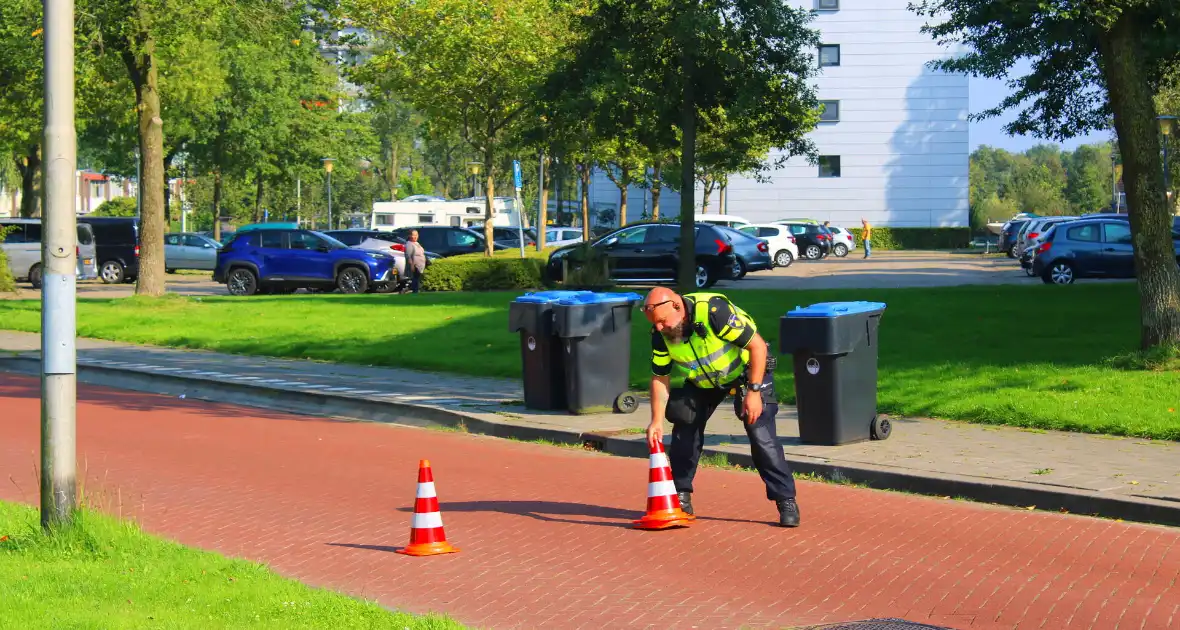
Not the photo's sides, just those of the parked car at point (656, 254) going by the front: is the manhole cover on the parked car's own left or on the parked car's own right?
on the parked car's own left

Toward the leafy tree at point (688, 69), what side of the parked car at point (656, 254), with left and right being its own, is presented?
left

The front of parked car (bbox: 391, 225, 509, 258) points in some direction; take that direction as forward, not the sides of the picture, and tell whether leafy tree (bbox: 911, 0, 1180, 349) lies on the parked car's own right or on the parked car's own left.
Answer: on the parked car's own right

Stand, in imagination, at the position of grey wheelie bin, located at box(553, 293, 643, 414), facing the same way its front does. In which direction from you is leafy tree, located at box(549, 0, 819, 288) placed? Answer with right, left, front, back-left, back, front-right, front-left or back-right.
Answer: right

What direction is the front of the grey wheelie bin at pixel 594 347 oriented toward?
to the viewer's left

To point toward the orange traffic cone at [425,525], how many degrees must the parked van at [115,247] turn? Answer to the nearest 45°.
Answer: approximately 90° to its left

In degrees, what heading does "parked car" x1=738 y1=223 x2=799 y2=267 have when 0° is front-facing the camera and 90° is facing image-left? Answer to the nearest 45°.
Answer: approximately 90°

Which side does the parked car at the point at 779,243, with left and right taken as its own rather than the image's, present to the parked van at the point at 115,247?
front

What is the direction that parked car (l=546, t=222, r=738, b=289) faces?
to the viewer's left

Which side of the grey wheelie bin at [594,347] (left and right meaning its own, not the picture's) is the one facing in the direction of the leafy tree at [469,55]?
right
